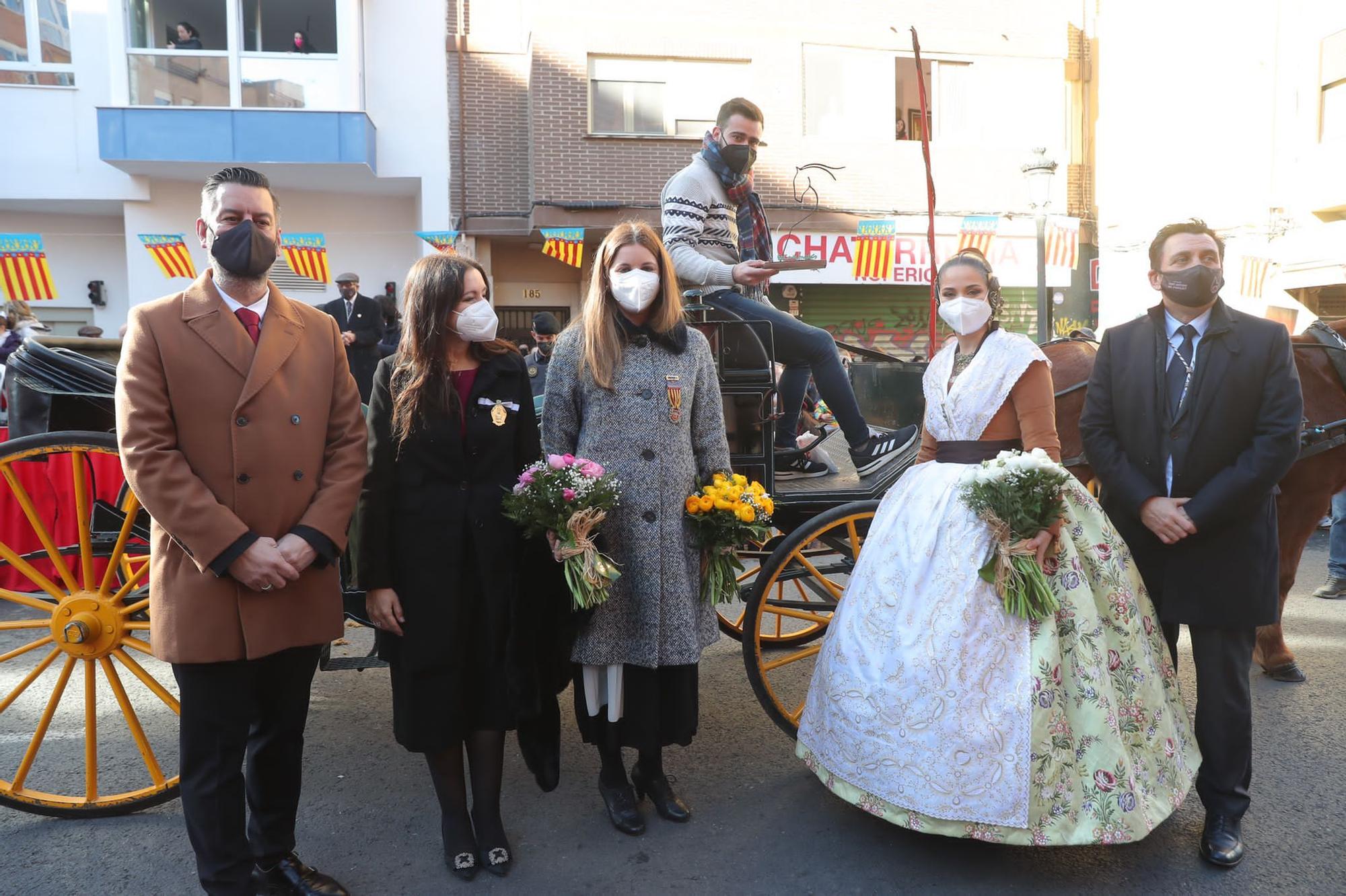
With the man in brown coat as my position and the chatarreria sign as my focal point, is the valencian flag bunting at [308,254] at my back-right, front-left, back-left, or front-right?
front-left

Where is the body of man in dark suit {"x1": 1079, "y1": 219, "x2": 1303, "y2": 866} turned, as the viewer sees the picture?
toward the camera

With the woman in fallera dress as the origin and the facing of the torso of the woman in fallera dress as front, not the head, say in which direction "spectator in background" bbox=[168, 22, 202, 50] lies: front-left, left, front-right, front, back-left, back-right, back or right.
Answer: right

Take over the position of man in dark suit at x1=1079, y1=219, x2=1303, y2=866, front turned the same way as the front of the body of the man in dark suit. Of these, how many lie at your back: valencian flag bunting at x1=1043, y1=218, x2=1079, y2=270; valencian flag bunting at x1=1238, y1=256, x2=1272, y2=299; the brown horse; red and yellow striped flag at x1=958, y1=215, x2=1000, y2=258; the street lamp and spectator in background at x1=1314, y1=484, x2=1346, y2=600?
6

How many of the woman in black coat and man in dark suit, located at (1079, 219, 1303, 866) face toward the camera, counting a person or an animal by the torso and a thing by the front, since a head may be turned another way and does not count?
2

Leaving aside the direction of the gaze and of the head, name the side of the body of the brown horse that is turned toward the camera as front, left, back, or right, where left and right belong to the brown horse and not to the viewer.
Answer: right

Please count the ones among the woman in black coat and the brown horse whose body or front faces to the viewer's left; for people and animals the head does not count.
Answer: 0

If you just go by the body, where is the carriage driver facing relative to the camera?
to the viewer's right

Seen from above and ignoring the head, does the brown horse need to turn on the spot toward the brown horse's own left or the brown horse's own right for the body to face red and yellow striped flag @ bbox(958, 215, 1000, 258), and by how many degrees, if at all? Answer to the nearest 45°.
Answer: approximately 90° to the brown horse's own left

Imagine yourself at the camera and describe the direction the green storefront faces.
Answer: facing the viewer

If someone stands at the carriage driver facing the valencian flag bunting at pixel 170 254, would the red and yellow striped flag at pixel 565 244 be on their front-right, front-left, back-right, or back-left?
front-right

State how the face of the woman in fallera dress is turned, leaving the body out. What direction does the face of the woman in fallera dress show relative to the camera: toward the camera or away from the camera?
toward the camera
